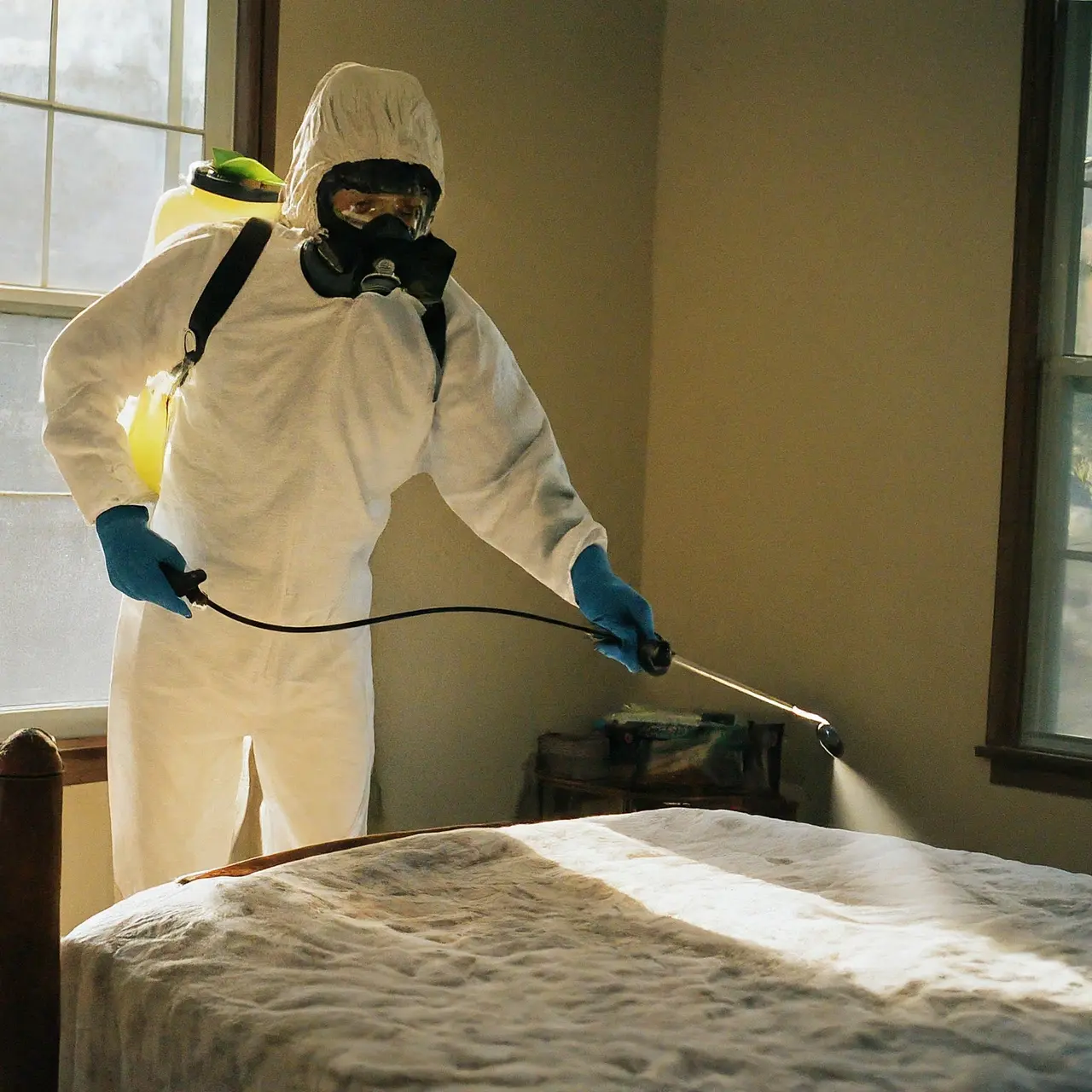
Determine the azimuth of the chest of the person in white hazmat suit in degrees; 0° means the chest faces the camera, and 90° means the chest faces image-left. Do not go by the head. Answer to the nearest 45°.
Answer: approximately 315°

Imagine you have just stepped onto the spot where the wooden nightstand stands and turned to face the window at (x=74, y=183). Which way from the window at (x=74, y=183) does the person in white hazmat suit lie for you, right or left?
left

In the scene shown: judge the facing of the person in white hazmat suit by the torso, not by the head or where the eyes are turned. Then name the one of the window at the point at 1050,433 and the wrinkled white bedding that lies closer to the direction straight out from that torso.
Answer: the wrinkled white bedding

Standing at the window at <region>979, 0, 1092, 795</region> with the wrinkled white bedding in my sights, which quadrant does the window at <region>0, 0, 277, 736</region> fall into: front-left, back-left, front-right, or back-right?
front-right

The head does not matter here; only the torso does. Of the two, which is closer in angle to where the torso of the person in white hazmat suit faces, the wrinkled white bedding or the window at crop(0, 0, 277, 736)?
the wrinkled white bedding

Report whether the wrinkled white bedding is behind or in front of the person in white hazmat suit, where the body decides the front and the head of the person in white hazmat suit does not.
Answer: in front

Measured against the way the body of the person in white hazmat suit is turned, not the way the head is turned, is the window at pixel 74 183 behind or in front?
behind

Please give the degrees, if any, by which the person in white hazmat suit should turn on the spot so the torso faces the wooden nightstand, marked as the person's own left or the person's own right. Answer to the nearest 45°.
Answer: approximately 90° to the person's own left

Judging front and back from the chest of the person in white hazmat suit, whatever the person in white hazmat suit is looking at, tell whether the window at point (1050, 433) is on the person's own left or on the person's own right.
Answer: on the person's own left

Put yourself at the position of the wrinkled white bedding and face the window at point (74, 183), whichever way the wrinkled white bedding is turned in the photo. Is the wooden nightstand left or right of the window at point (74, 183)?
right

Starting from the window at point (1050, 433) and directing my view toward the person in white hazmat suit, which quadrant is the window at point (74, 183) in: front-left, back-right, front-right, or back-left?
front-right

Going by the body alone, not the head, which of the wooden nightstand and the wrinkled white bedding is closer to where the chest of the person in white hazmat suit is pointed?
the wrinkled white bedding
